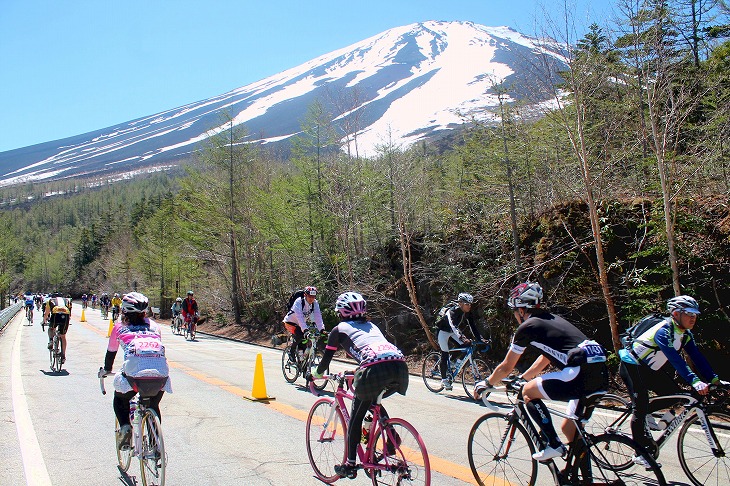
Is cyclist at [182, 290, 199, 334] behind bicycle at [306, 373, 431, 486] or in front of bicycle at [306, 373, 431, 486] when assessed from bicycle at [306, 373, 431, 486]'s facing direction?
in front

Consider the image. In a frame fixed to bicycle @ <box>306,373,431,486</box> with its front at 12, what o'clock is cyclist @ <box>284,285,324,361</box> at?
The cyclist is roughly at 1 o'clock from the bicycle.

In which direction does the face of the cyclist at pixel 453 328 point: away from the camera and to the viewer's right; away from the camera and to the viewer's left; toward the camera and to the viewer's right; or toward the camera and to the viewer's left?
toward the camera and to the viewer's right

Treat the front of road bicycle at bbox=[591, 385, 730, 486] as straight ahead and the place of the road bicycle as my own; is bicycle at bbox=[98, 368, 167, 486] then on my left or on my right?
on my right

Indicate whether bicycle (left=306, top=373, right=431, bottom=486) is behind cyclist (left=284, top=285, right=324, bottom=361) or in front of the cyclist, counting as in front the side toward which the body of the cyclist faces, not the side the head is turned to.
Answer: in front

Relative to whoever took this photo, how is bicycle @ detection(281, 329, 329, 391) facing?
facing the viewer and to the right of the viewer

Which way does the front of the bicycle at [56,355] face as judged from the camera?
facing away from the viewer

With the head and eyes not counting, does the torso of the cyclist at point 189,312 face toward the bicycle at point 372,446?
yes

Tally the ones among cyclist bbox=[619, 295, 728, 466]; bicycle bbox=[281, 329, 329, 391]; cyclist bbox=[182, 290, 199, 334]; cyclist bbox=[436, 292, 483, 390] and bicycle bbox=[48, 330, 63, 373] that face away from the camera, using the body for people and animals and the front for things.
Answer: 1

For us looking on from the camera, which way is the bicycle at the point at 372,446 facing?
facing away from the viewer and to the left of the viewer
